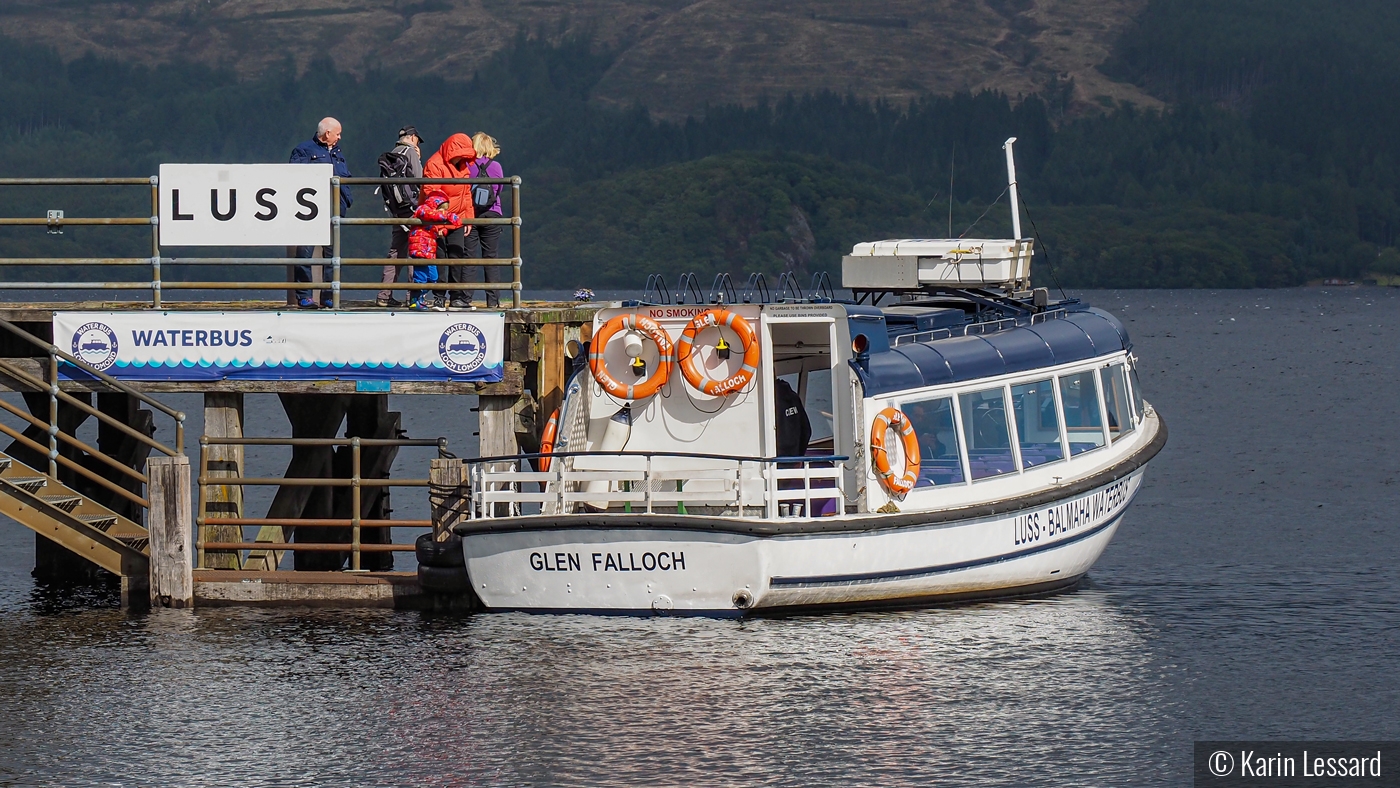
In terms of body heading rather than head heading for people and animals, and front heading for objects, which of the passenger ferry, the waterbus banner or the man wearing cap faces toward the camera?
the waterbus banner

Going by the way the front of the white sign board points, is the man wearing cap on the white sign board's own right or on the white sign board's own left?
on the white sign board's own left

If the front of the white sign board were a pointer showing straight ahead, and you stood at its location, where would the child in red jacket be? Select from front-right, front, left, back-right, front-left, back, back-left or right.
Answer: left

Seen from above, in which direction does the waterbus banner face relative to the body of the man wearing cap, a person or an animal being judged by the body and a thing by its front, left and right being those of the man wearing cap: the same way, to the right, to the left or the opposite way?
to the right

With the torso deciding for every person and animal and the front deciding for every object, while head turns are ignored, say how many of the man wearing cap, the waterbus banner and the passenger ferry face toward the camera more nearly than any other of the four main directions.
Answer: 1

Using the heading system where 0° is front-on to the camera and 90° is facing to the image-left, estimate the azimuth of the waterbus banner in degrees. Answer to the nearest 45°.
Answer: approximately 0°

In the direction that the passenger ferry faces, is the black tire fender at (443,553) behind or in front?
behind

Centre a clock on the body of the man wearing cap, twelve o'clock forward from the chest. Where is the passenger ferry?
The passenger ferry is roughly at 1 o'clock from the man wearing cap.

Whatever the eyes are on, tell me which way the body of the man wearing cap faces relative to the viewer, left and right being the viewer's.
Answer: facing to the right of the viewer
